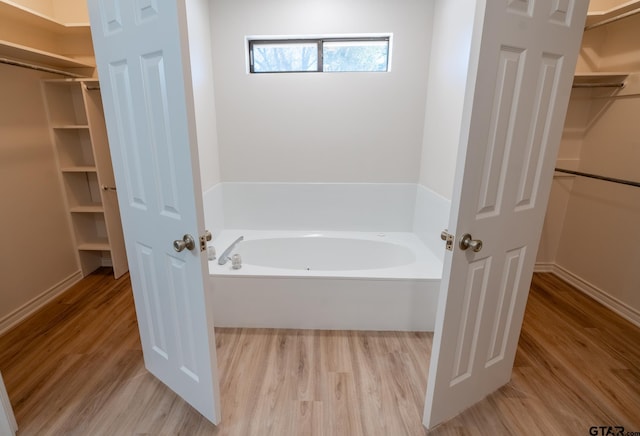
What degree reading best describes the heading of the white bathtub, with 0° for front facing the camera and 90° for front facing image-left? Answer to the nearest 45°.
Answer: approximately 0°

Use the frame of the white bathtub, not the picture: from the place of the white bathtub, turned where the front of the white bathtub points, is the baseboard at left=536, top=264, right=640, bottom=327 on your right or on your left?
on your left

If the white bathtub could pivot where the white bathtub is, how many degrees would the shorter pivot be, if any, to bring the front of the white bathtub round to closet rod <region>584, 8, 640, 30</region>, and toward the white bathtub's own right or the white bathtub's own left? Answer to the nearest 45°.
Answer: approximately 90° to the white bathtub's own left

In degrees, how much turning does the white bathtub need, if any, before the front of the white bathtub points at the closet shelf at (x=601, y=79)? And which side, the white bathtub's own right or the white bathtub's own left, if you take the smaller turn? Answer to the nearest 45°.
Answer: approximately 90° to the white bathtub's own left
